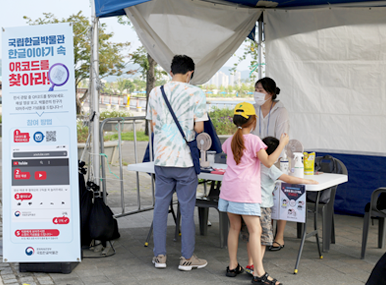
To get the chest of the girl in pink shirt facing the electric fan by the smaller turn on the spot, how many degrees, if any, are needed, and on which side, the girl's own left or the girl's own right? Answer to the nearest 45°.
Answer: approximately 90° to the girl's own left

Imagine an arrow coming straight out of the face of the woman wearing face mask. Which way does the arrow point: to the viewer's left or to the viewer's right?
to the viewer's left

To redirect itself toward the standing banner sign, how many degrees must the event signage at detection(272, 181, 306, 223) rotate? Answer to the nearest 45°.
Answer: approximately 90° to its right

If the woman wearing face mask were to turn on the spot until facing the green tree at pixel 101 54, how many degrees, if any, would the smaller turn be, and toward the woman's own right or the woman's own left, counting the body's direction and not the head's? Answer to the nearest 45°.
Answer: approximately 90° to the woman's own right

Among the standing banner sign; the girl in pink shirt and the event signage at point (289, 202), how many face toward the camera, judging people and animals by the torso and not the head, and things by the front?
2

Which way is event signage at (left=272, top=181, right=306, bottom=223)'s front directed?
toward the camera

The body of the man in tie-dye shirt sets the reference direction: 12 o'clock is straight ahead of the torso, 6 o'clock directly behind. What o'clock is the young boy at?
The young boy is roughly at 2 o'clock from the man in tie-dye shirt.

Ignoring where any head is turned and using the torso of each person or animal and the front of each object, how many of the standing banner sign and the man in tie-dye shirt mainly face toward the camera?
1

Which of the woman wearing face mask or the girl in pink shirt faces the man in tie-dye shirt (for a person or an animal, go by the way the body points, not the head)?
the woman wearing face mask

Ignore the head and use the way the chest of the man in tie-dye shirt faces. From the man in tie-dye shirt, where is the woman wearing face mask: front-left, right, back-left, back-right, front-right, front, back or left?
front

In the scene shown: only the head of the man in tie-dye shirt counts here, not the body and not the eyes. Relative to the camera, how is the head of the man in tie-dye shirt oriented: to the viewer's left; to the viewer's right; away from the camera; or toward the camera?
away from the camera

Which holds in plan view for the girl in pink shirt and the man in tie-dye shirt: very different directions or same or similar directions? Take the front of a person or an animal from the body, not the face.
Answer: same or similar directions

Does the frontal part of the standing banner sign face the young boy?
no

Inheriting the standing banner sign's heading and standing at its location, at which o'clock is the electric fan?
The electric fan is roughly at 9 o'clock from the standing banner sign.

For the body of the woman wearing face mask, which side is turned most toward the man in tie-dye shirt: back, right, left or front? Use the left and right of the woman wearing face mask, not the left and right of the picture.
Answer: front

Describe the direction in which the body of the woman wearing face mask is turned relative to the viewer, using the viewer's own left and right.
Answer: facing the viewer and to the left of the viewer

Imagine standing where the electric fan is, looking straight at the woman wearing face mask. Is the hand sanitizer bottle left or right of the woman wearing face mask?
right

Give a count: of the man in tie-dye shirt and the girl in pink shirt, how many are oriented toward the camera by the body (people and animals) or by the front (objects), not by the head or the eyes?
0

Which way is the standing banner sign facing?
toward the camera

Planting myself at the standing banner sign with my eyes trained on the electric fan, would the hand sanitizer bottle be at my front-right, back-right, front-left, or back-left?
front-right
